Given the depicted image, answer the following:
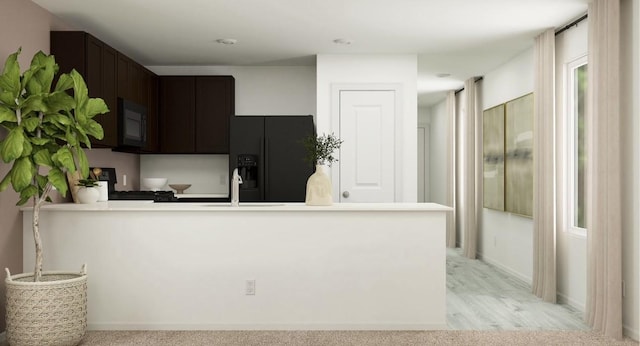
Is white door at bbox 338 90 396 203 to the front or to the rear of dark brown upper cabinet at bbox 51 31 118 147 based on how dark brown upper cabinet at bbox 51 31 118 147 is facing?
to the front

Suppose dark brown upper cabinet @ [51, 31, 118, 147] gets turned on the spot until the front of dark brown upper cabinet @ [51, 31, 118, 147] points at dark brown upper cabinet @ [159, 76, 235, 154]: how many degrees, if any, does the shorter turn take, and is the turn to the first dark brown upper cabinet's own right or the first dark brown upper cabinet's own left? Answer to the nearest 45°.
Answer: approximately 45° to the first dark brown upper cabinet's own left

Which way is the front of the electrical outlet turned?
toward the camera

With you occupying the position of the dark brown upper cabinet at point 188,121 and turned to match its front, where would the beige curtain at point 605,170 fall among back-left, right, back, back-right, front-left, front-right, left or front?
front-left

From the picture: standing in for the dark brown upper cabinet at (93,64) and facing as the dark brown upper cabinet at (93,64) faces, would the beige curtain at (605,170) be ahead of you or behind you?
ahead

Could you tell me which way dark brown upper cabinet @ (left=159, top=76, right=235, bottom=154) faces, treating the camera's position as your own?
facing the viewer

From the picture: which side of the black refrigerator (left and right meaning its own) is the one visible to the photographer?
front

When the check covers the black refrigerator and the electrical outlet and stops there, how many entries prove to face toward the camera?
2
